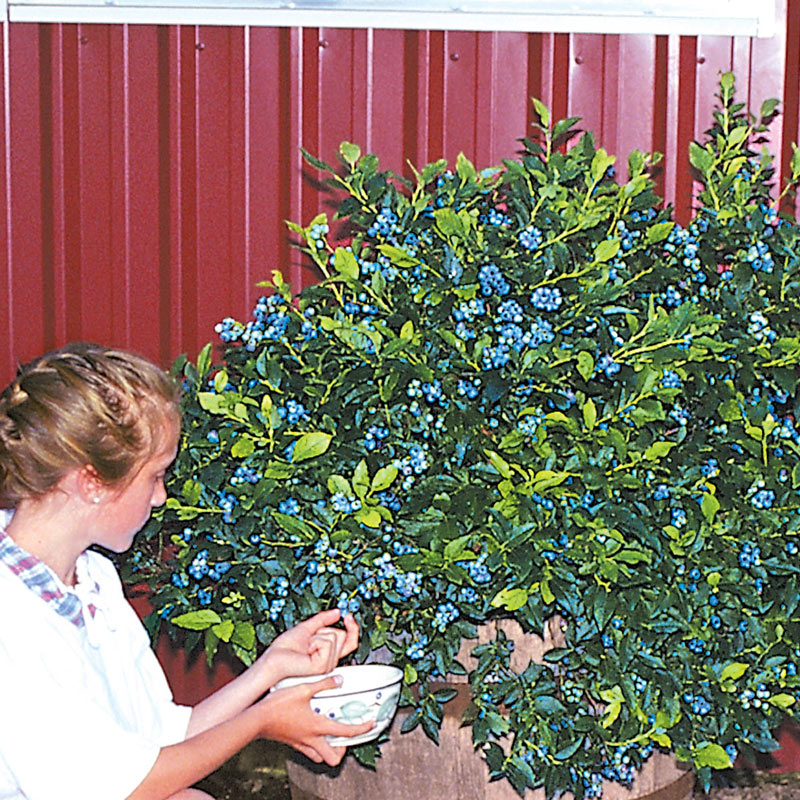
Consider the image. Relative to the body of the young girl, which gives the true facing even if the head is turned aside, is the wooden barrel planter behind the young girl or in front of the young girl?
in front

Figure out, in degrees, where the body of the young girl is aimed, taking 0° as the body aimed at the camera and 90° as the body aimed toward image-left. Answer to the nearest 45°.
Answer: approximately 270°
